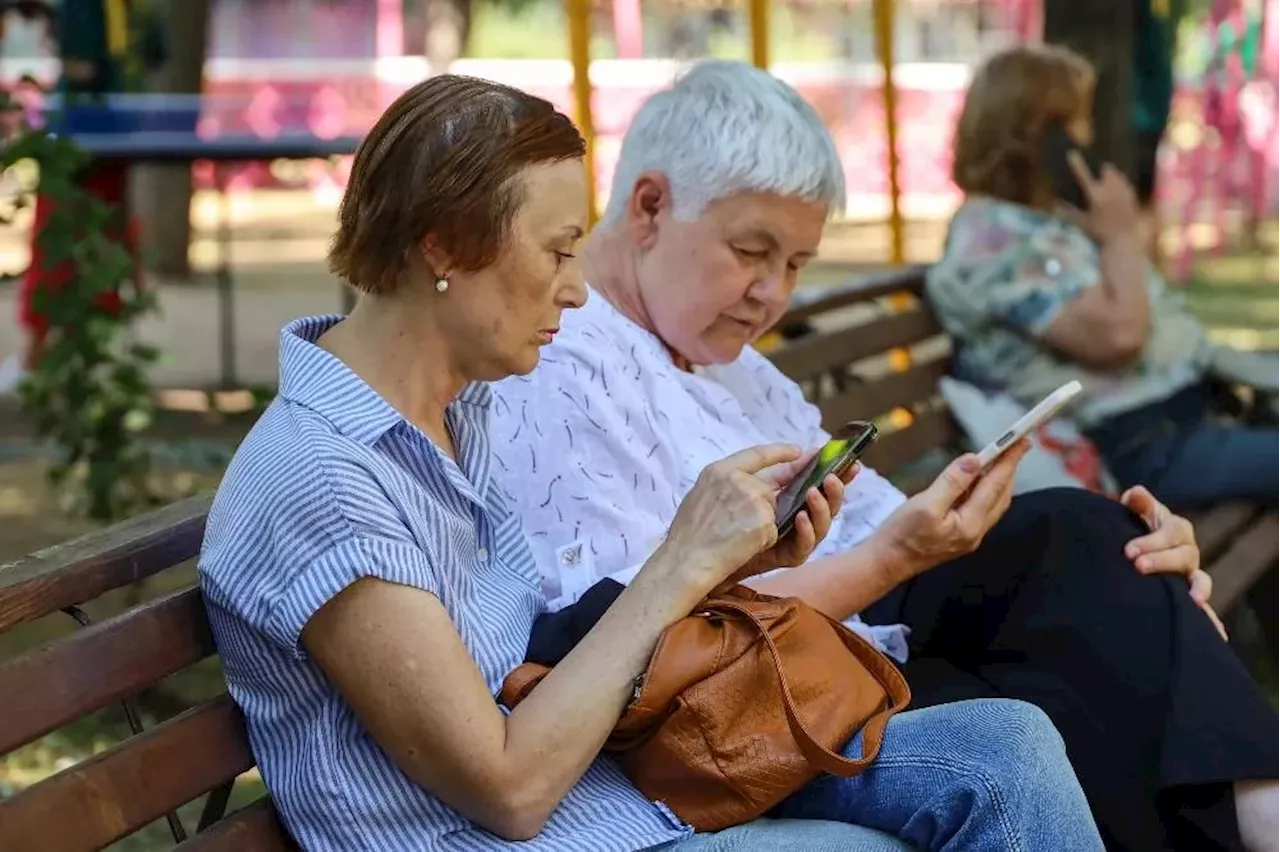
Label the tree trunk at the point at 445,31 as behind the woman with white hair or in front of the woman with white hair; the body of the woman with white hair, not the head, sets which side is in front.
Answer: behind

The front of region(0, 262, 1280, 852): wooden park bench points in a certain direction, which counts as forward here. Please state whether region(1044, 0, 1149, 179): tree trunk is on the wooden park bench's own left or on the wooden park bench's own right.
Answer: on the wooden park bench's own left

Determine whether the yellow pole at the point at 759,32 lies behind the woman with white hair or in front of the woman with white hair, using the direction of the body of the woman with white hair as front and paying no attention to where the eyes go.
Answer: behind

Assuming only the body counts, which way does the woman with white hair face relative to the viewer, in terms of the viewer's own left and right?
facing the viewer and to the right of the viewer

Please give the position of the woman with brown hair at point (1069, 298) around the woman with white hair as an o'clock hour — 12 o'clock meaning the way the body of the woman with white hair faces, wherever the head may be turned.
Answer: The woman with brown hair is roughly at 8 o'clock from the woman with white hair.

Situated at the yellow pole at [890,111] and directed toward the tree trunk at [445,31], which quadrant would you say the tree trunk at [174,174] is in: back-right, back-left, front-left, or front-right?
front-left

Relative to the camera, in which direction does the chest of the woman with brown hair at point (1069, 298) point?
to the viewer's right
